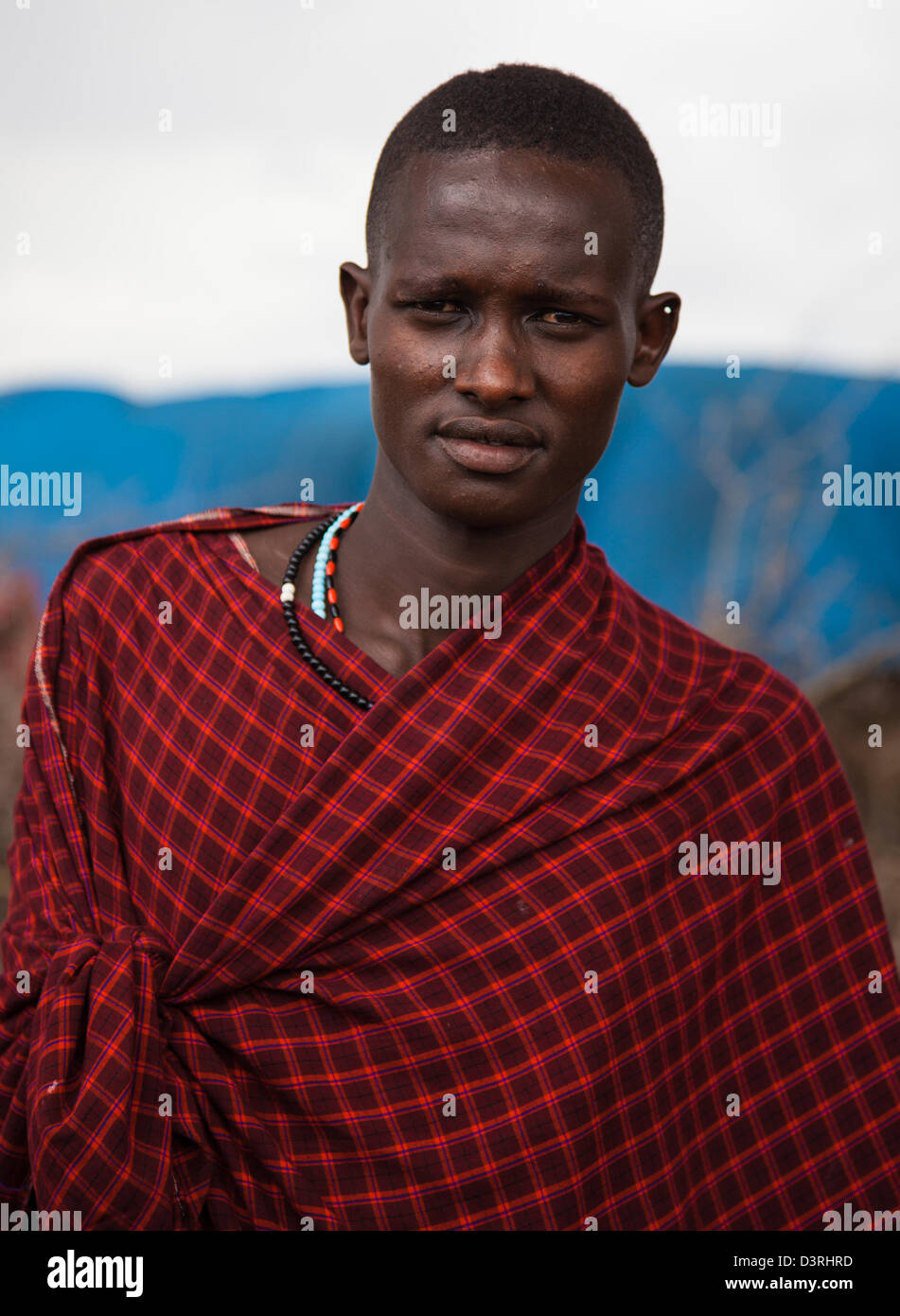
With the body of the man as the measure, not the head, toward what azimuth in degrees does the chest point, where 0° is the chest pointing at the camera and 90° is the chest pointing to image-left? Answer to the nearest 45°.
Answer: approximately 0°
